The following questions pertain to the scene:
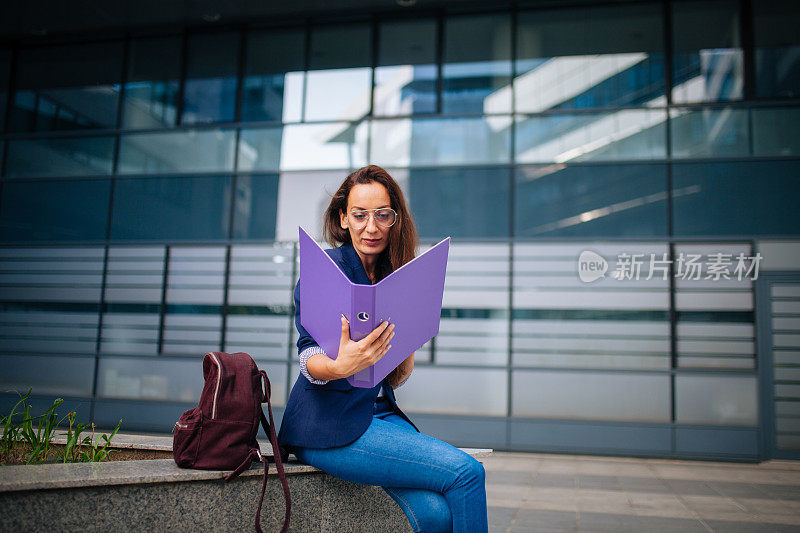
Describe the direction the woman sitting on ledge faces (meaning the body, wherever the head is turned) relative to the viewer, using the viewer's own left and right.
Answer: facing the viewer and to the right of the viewer

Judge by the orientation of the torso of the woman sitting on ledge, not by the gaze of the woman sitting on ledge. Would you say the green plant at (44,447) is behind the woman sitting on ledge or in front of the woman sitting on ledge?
behind

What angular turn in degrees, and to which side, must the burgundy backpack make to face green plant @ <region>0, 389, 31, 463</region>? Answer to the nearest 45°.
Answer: approximately 45° to its right

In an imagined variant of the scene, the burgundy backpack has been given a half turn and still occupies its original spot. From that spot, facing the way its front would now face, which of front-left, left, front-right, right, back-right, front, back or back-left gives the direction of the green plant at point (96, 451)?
back-left

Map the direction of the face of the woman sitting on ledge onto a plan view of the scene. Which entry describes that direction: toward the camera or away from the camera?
toward the camera

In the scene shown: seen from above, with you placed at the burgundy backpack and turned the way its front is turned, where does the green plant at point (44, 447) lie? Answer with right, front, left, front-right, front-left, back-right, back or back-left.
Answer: front-right
